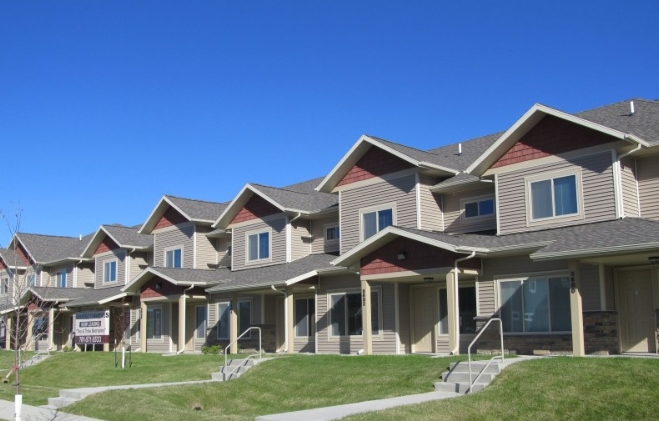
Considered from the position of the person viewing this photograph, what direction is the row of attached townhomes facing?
facing the viewer and to the left of the viewer
